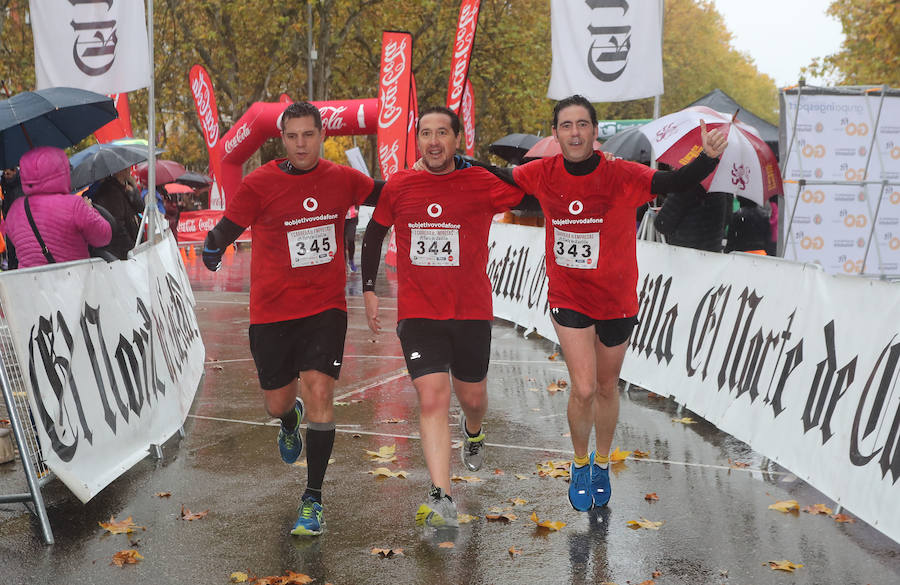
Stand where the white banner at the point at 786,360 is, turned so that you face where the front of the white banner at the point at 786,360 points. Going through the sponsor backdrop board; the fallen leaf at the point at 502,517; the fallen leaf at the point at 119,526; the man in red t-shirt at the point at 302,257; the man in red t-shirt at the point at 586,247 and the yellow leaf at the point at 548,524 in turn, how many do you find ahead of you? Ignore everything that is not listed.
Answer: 5

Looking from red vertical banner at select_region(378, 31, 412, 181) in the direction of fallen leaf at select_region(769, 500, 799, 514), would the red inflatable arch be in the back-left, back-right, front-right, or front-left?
back-right

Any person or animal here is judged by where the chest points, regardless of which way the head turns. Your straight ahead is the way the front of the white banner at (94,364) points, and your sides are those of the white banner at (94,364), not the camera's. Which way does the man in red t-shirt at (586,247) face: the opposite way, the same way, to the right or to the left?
to the right

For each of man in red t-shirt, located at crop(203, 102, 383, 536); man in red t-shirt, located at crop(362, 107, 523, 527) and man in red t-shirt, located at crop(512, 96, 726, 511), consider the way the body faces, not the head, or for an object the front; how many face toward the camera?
3

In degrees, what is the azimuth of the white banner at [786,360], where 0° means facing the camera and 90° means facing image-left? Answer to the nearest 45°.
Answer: approximately 45°

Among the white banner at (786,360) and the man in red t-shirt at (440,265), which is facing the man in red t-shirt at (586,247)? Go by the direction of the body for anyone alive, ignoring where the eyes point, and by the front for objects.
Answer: the white banner

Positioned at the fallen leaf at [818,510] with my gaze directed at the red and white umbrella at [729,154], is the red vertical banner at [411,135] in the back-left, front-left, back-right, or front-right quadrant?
front-left

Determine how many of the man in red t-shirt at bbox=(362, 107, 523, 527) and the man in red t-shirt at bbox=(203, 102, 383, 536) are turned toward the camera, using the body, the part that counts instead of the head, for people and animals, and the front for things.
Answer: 2

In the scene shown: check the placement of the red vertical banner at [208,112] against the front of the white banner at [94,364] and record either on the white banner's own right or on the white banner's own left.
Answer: on the white banner's own left

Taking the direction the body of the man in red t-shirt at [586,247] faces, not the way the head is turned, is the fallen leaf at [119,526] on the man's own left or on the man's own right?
on the man's own right

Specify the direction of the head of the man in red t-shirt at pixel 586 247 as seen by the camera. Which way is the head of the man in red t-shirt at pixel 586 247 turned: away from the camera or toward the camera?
toward the camera

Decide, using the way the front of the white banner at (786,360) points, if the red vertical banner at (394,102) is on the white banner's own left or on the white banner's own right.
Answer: on the white banner's own right

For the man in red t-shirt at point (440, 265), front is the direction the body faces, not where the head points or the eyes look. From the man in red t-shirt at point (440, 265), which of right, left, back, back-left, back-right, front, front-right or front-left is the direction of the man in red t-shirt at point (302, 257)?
right

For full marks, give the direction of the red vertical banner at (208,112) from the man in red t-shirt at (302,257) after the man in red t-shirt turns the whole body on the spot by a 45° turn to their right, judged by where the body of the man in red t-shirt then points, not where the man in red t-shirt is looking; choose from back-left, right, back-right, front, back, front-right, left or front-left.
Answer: back-right

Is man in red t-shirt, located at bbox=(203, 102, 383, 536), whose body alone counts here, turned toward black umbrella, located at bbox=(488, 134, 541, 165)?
no

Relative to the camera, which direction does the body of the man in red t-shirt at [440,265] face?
toward the camera
